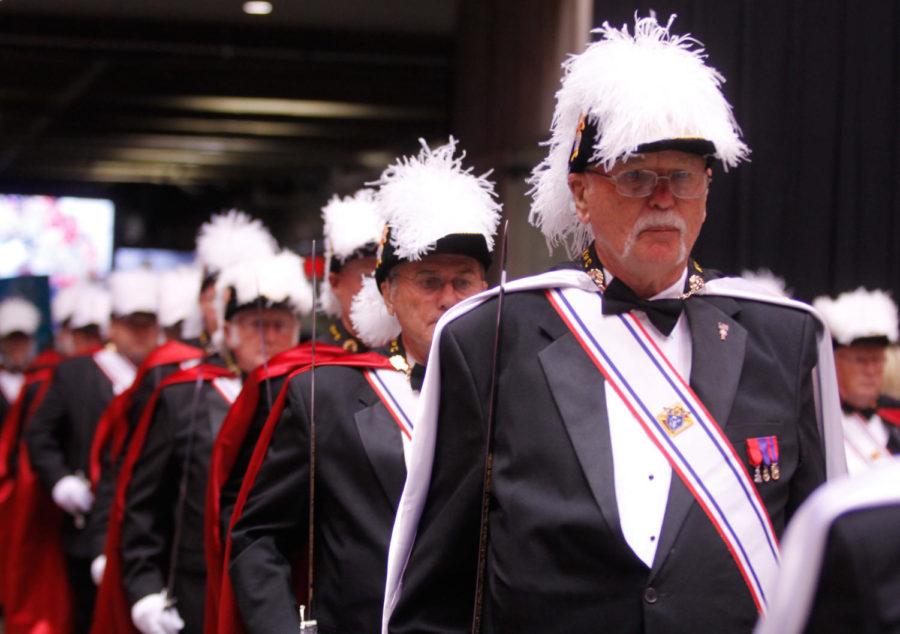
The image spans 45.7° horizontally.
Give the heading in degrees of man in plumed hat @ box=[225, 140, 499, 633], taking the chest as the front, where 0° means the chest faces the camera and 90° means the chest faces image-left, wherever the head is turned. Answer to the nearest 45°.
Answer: approximately 315°

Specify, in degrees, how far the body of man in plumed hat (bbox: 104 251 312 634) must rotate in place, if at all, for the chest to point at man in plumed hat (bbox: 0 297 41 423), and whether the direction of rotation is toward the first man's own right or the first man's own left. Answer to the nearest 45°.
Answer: approximately 135° to the first man's own left

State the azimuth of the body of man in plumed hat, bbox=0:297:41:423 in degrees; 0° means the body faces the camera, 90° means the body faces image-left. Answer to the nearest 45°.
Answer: approximately 315°

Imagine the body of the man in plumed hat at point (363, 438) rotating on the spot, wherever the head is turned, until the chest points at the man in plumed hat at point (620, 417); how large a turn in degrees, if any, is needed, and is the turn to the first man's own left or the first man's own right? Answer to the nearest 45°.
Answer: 0° — they already face them

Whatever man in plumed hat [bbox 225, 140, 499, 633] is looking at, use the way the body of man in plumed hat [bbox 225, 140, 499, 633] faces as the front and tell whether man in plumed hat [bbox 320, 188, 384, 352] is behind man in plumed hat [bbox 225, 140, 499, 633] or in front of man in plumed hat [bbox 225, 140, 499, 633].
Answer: behind

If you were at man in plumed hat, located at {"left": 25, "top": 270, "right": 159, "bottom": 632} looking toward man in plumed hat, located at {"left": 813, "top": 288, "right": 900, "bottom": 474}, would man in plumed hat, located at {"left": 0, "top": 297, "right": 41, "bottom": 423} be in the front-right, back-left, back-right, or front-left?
back-left

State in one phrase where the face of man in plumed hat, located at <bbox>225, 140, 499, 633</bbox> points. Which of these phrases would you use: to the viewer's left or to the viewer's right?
to the viewer's right

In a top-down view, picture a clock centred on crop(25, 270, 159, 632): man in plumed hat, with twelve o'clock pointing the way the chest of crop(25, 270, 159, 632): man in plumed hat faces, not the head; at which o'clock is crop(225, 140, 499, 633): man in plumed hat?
crop(225, 140, 499, 633): man in plumed hat is roughly at 1 o'clock from crop(25, 270, 159, 632): man in plumed hat.
